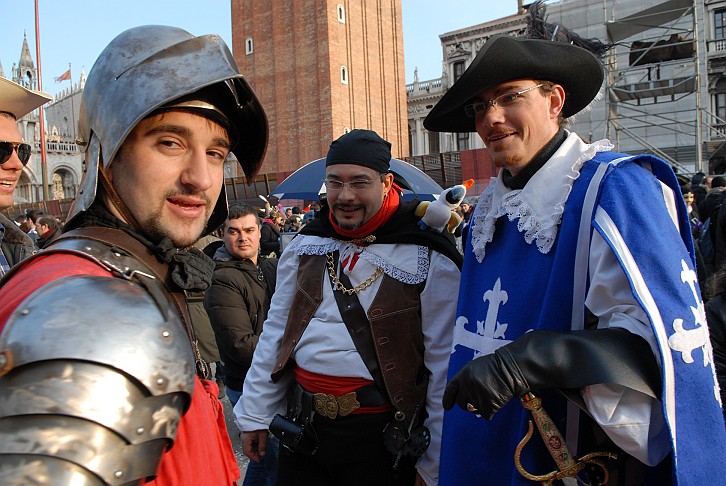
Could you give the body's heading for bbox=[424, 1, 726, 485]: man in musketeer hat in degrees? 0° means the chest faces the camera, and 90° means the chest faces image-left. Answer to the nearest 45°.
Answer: approximately 45°

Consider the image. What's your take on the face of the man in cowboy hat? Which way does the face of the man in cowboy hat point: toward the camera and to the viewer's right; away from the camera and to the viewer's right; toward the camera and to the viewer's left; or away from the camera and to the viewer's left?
toward the camera and to the viewer's right

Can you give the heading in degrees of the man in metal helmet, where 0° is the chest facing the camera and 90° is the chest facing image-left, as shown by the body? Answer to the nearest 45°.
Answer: approximately 315°

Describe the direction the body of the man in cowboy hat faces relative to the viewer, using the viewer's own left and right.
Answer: facing the viewer and to the right of the viewer

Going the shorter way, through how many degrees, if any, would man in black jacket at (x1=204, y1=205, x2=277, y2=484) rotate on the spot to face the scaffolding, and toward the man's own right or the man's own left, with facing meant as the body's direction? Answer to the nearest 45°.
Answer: approximately 90° to the man's own left

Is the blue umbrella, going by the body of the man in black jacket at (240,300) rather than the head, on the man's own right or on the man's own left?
on the man's own left

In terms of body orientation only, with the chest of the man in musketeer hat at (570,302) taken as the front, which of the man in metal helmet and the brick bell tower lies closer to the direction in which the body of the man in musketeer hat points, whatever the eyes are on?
the man in metal helmet
